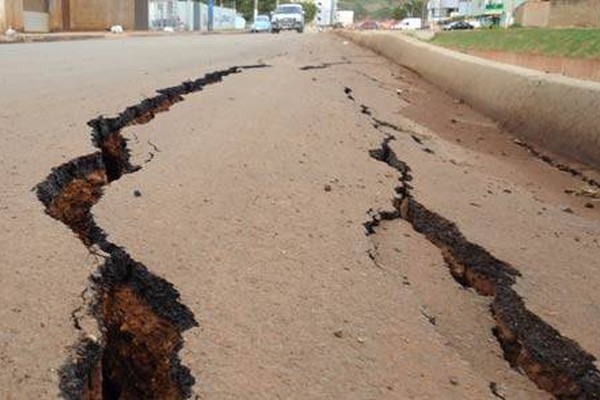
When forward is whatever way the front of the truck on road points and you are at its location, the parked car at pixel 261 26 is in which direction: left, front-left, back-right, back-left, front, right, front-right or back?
back-right

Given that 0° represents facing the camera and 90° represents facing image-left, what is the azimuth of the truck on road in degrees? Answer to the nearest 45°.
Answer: approximately 0°

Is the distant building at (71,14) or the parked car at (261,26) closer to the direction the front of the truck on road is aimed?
the distant building

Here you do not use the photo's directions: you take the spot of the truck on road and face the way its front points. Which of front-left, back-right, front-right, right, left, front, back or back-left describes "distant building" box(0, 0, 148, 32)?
front-right
